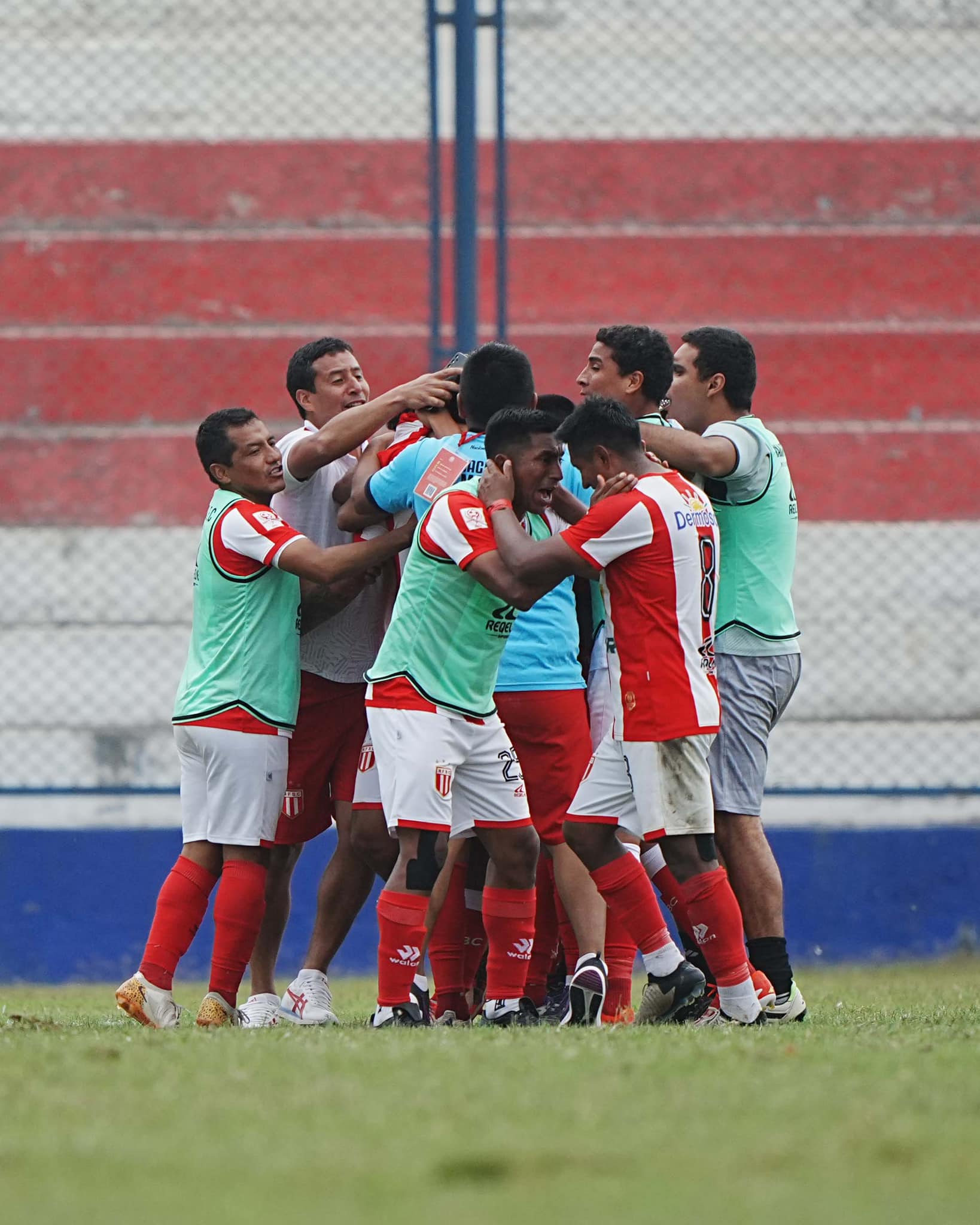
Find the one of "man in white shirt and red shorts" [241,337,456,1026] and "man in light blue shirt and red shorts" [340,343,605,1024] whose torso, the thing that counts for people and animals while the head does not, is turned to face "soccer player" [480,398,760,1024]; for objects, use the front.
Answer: "man in white shirt and red shorts" [241,337,456,1026]

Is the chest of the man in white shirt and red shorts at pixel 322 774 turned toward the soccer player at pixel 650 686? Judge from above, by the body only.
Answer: yes

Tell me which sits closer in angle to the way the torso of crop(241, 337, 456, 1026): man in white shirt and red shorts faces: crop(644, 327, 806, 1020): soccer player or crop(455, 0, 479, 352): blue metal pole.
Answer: the soccer player

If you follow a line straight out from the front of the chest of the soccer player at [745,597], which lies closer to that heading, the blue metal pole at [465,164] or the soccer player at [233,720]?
the soccer player

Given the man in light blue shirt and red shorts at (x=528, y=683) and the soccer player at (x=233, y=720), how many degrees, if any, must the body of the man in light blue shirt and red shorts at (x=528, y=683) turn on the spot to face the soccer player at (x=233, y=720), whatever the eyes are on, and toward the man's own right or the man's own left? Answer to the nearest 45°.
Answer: approximately 90° to the man's own left

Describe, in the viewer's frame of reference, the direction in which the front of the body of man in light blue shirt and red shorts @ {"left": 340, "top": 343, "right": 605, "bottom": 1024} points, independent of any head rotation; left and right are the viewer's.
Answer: facing away from the viewer

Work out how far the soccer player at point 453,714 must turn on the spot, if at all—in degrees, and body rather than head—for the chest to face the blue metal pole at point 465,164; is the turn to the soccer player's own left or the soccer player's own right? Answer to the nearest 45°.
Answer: approximately 135° to the soccer player's own left

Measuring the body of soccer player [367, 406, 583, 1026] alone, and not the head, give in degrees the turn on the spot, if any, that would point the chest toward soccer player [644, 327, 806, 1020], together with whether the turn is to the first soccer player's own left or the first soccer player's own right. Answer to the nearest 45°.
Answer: approximately 90° to the first soccer player's own left

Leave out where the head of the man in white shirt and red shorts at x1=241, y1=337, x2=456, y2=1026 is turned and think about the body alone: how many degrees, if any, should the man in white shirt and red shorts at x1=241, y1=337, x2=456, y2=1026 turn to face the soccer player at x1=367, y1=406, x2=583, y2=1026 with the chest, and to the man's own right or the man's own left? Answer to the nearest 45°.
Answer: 0° — they already face them

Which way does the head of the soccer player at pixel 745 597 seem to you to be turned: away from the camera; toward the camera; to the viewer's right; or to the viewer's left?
to the viewer's left

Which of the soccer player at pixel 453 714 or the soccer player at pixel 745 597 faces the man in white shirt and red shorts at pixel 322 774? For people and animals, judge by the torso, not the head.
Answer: the soccer player at pixel 745 597
